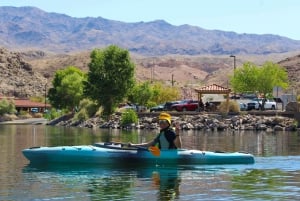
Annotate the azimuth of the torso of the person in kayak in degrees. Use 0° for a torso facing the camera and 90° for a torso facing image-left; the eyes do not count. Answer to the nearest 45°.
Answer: approximately 45°

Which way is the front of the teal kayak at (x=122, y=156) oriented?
to the viewer's left
